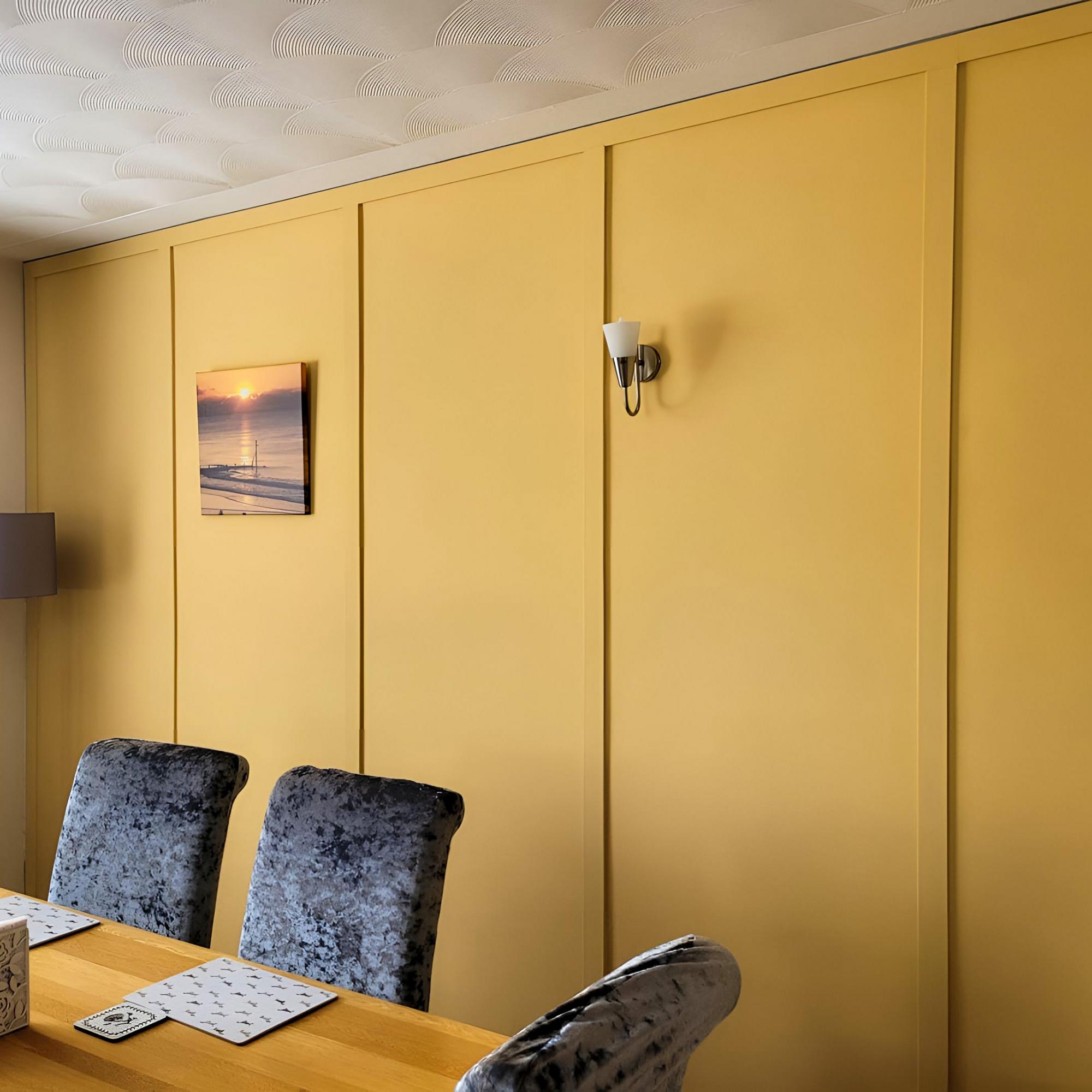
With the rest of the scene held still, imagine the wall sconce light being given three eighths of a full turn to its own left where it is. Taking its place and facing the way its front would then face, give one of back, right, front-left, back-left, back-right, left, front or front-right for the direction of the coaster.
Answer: back-right

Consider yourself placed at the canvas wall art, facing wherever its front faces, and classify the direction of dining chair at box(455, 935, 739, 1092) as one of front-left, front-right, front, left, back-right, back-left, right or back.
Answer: front-left

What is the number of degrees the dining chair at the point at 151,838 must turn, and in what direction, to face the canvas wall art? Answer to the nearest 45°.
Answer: approximately 135° to its right

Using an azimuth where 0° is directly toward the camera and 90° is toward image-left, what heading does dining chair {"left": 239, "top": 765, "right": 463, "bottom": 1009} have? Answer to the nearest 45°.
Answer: approximately 45°

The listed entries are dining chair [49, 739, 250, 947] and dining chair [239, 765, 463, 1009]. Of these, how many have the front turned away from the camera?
0

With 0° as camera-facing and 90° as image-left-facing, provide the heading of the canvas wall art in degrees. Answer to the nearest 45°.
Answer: approximately 45°

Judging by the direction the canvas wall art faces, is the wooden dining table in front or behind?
in front

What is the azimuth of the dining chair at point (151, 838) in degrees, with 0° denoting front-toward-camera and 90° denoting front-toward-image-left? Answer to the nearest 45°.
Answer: approximately 45°

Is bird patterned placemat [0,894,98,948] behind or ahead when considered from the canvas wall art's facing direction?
ahead

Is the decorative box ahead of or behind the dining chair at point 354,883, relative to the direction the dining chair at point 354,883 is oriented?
ahead
